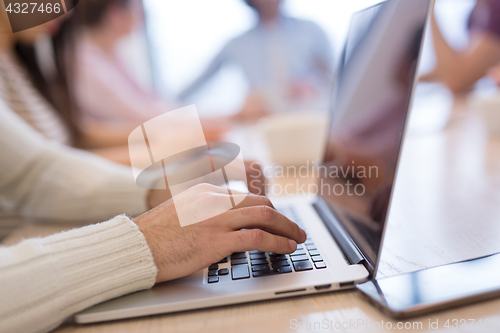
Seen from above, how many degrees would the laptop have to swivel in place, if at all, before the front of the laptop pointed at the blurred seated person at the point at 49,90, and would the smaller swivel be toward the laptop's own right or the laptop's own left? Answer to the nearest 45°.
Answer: approximately 45° to the laptop's own right

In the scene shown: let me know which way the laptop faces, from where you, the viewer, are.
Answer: facing to the left of the viewer

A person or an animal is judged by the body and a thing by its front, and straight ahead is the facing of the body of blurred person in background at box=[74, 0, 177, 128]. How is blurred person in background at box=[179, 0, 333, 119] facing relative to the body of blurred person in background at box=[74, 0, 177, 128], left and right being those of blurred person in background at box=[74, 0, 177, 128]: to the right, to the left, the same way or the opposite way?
to the right

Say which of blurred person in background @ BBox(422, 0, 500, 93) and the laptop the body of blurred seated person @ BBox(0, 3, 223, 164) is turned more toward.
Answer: the blurred person in background

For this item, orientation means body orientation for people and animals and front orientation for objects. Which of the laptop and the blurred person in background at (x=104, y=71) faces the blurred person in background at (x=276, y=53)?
the blurred person in background at (x=104, y=71)

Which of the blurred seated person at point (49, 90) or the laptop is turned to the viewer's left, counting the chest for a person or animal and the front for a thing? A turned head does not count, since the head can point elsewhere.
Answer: the laptop

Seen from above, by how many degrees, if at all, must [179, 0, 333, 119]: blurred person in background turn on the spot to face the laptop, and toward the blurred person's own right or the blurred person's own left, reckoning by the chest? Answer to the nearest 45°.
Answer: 0° — they already face it

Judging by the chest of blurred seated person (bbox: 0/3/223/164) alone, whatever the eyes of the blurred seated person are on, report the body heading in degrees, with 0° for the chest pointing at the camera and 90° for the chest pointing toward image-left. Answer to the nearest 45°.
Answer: approximately 270°
